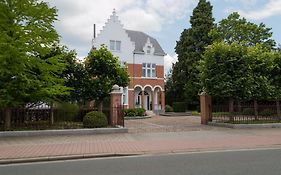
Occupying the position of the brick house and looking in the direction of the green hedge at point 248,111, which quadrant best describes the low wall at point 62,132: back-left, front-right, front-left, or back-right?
front-right

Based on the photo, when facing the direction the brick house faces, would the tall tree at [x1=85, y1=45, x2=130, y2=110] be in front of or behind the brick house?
in front

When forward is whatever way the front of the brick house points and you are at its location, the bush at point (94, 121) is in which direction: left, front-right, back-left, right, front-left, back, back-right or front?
front

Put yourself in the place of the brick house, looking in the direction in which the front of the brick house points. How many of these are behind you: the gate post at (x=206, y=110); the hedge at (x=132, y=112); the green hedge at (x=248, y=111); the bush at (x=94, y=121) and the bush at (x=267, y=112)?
0

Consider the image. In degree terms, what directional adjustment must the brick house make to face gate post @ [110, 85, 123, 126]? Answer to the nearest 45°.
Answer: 0° — it already faces it

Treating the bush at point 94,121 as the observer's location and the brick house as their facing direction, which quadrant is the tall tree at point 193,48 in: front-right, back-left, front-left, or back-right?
front-right

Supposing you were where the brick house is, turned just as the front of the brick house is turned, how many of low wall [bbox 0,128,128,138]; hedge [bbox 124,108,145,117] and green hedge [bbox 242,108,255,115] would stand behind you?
0

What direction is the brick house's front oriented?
toward the camera

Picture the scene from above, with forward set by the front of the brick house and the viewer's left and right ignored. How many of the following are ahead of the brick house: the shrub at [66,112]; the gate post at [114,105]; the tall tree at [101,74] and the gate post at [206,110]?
4

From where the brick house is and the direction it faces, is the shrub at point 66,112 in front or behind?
in front

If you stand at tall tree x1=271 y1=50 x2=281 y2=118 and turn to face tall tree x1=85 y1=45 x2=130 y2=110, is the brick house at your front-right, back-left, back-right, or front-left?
front-right

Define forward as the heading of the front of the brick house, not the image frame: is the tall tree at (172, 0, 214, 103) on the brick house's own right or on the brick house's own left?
on the brick house's own left

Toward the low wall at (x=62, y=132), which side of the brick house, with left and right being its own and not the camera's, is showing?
front

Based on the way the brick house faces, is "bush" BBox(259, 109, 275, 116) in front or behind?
in front
